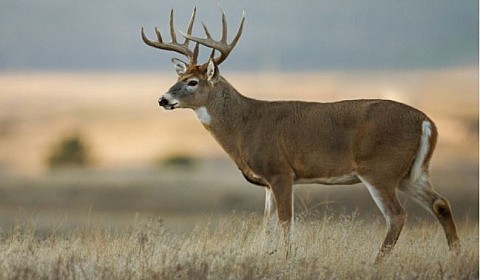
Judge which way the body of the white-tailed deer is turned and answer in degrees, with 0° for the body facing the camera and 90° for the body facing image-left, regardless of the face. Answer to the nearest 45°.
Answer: approximately 90°
